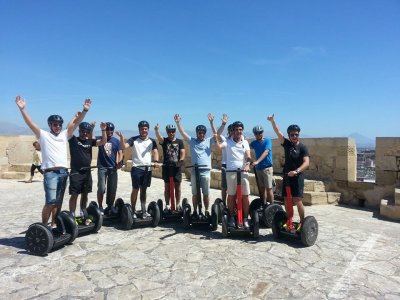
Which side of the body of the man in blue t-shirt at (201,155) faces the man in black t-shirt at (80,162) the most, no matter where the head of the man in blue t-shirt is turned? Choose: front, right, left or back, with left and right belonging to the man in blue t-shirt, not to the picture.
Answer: right

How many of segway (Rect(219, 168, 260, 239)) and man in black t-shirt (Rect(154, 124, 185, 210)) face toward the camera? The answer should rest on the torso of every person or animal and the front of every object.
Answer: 2

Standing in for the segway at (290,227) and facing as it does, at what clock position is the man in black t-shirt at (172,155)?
The man in black t-shirt is roughly at 2 o'clock from the segway.

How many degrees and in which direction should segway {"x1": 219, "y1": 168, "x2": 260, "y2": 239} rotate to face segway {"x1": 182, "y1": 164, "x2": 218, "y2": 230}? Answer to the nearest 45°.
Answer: approximately 135° to its right

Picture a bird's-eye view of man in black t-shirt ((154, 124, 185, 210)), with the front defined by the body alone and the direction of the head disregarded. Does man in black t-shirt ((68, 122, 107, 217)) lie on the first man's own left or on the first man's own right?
on the first man's own right

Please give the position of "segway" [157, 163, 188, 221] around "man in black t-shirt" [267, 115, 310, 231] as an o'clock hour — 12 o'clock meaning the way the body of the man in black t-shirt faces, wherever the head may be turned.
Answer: The segway is roughly at 2 o'clock from the man in black t-shirt.
